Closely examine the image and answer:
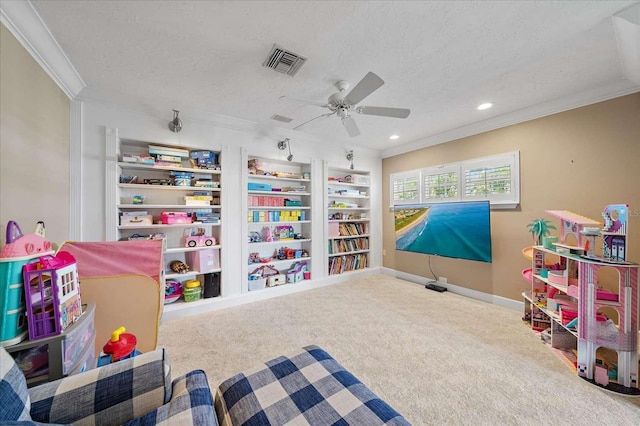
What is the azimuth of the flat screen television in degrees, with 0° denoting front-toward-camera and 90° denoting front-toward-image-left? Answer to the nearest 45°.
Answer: approximately 45°

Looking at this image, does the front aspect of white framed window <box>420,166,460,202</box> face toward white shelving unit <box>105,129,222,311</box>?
yes

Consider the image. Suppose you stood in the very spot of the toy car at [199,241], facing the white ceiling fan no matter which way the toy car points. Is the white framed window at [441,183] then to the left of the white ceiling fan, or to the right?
left

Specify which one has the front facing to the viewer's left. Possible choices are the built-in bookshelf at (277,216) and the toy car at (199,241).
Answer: the toy car

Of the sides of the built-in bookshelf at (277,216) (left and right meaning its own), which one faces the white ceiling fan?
front

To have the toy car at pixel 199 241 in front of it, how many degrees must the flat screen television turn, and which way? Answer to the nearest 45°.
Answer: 0° — it already faces it

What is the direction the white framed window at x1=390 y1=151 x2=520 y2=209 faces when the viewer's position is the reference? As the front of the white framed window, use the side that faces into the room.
facing the viewer and to the left of the viewer

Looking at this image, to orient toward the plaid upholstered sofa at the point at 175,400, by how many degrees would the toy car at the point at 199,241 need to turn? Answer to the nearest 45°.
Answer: approximately 90° to its left

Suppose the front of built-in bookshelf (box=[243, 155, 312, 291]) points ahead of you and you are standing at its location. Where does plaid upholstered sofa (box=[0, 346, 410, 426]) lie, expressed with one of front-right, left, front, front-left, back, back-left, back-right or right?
front-right

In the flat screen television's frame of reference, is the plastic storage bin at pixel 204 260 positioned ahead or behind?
ahead

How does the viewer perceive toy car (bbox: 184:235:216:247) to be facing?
facing to the left of the viewer

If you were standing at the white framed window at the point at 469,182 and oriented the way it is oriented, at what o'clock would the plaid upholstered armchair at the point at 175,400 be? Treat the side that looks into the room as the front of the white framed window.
The plaid upholstered armchair is roughly at 11 o'clock from the white framed window.
